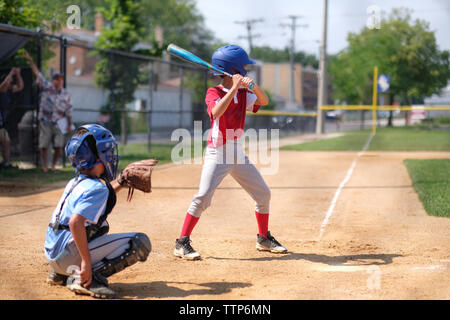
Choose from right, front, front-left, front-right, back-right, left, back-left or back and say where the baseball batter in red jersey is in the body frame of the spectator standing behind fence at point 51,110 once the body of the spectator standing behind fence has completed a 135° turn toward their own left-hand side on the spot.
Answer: back-right

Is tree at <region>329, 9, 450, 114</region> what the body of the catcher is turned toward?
no

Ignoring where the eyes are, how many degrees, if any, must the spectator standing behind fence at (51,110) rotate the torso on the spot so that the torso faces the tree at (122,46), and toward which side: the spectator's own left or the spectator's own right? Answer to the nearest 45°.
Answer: approximately 180°

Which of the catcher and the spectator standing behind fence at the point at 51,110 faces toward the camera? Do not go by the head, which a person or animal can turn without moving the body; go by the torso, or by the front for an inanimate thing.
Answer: the spectator standing behind fence

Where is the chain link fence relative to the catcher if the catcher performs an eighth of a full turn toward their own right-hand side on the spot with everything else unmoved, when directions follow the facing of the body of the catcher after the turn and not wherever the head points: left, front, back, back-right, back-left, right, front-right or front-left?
back-left

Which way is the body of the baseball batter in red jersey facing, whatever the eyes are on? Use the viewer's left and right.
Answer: facing the viewer and to the right of the viewer

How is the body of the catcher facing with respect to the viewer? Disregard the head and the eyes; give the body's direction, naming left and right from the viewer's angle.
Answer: facing to the right of the viewer

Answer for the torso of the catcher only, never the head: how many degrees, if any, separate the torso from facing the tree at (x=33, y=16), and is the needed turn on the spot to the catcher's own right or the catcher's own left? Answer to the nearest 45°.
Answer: approximately 90° to the catcher's own left

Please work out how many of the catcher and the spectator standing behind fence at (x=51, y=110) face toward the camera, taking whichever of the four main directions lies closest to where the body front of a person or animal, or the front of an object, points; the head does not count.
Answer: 1

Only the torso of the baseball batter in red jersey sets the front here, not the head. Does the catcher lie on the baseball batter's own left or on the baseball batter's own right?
on the baseball batter's own right

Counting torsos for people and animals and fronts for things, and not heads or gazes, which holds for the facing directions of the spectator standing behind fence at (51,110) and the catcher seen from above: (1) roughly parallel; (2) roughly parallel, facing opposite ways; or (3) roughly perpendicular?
roughly perpendicular

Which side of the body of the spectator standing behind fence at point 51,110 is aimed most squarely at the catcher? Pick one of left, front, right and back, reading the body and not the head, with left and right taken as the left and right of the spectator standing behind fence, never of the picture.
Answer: front

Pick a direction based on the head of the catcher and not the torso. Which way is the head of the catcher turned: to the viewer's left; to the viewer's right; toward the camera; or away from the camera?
to the viewer's right

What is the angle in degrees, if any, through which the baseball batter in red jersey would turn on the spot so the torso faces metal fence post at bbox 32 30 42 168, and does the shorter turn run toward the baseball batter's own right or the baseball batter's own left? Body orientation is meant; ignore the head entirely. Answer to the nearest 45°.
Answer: approximately 180°

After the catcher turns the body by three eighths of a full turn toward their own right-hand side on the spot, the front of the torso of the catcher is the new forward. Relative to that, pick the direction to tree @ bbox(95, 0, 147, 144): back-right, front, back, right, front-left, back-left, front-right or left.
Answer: back-right

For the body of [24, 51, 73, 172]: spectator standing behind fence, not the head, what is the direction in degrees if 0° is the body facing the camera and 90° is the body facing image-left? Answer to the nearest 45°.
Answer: approximately 0°

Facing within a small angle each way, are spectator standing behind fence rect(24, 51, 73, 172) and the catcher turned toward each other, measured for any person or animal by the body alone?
no
